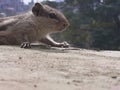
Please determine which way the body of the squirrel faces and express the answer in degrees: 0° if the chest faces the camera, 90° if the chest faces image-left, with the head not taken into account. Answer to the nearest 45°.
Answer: approximately 270°
